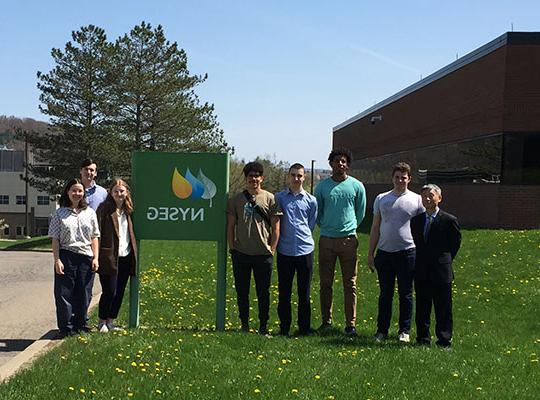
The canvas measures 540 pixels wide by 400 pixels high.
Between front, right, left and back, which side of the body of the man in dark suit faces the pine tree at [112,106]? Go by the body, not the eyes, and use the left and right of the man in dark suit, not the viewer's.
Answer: right

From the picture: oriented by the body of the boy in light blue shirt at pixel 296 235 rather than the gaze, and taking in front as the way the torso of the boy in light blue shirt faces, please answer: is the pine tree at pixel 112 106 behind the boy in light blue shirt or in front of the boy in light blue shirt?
behind

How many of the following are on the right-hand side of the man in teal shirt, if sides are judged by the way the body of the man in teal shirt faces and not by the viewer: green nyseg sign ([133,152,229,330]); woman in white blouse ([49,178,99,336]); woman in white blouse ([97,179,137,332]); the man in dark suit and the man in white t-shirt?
3

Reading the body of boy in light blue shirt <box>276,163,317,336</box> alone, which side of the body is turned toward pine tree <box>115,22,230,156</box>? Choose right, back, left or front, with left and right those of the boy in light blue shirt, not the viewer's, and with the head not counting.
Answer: back

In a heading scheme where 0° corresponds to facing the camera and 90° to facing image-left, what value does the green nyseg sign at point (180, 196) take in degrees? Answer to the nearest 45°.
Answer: approximately 0°

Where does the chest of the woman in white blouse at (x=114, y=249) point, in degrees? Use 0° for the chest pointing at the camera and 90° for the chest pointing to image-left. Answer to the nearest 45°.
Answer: approximately 315°

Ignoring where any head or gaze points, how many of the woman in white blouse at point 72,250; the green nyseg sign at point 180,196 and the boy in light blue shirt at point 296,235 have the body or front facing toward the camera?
3

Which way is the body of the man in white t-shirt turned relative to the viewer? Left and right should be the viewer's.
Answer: facing the viewer

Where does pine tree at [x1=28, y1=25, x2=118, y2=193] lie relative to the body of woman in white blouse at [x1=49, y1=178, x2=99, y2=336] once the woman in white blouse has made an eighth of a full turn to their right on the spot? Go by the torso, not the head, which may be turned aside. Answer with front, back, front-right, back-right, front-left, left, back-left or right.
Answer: back-right

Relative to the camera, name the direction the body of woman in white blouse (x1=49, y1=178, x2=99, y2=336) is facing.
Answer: toward the camera
